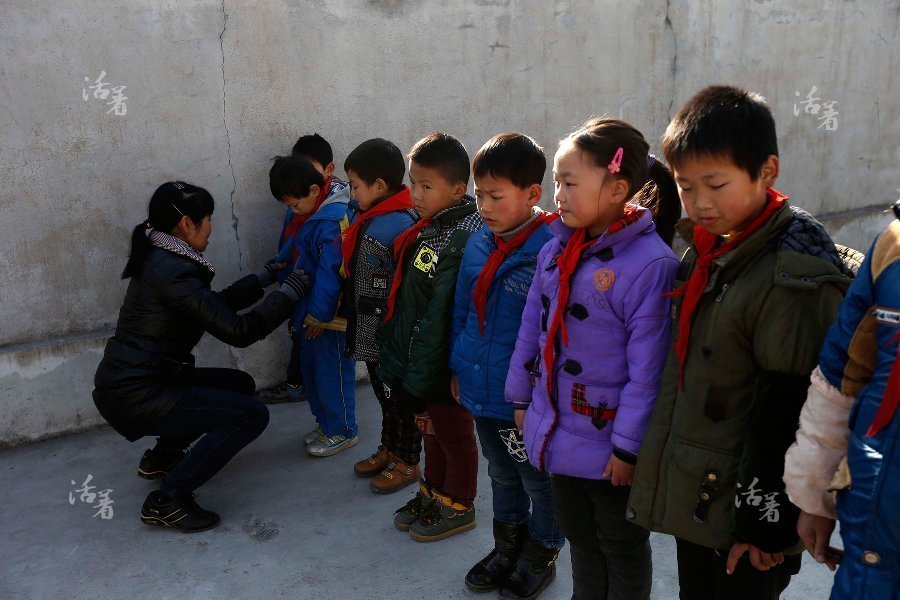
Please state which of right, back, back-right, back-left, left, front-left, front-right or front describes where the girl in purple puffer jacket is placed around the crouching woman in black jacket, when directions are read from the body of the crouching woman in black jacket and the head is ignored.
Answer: front-right

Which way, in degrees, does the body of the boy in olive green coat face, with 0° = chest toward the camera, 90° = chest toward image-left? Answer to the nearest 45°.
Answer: approximately 45°

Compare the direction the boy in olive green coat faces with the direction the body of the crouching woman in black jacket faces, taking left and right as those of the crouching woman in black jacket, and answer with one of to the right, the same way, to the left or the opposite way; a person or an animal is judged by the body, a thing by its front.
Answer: the opposite way

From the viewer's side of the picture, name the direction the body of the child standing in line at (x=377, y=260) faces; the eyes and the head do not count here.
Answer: to the viewer's left

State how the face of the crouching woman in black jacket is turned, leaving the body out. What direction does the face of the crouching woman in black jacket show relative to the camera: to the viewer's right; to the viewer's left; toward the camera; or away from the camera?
to the viewer's right

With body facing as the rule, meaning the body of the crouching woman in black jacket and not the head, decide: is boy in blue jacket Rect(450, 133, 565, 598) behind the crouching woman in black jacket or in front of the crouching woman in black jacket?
in front

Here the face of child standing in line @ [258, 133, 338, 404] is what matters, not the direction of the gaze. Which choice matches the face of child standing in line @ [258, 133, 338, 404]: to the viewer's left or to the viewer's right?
to the viewer's left

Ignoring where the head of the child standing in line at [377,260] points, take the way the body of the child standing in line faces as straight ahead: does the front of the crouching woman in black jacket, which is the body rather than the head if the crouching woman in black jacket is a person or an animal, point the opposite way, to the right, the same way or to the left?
the opposite way

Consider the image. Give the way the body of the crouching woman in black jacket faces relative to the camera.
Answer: to the viewer's right

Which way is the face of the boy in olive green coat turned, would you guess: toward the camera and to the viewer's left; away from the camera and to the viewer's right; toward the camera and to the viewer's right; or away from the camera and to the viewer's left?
toward the camera and to the viewer's left

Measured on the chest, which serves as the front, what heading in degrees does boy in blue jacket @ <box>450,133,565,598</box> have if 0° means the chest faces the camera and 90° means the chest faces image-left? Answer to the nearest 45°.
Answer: approximately 45°

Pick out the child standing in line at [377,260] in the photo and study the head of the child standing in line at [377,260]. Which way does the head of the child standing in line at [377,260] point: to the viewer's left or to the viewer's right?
to the viewer's left
